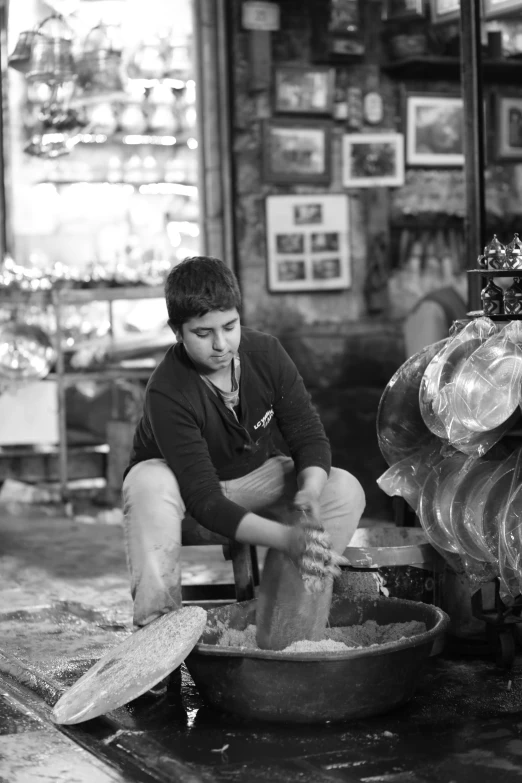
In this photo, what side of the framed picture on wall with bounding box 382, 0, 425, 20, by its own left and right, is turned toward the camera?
front

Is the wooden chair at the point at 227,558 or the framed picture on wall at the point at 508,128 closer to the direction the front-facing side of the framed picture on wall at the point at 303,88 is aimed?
the wooden chair

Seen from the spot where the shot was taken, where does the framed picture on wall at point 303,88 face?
facing the viewer

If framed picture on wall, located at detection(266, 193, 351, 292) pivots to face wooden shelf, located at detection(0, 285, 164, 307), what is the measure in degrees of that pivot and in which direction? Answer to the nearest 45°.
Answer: approximately 90° to its right

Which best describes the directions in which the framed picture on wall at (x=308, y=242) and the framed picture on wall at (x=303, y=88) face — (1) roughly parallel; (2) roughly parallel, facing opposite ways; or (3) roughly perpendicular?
roughly parallel

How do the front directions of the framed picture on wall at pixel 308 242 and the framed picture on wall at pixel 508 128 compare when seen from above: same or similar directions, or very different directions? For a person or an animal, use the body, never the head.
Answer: same or similar directions

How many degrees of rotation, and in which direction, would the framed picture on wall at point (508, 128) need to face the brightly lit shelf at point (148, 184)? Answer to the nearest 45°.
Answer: approximately 135° to its right

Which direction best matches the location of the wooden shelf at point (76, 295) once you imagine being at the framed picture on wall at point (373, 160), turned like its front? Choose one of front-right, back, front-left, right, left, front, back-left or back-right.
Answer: right

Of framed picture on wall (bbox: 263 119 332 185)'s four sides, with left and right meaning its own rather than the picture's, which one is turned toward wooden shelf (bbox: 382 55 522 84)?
left

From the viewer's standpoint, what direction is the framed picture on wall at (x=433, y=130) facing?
toward the camera

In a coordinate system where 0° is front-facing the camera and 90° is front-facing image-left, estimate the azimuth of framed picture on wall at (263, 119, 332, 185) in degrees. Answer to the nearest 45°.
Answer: approximately 0°

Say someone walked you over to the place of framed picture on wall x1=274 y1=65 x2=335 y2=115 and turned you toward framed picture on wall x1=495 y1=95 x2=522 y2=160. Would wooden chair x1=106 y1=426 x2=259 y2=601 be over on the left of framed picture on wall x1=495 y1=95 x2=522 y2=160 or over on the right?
right
